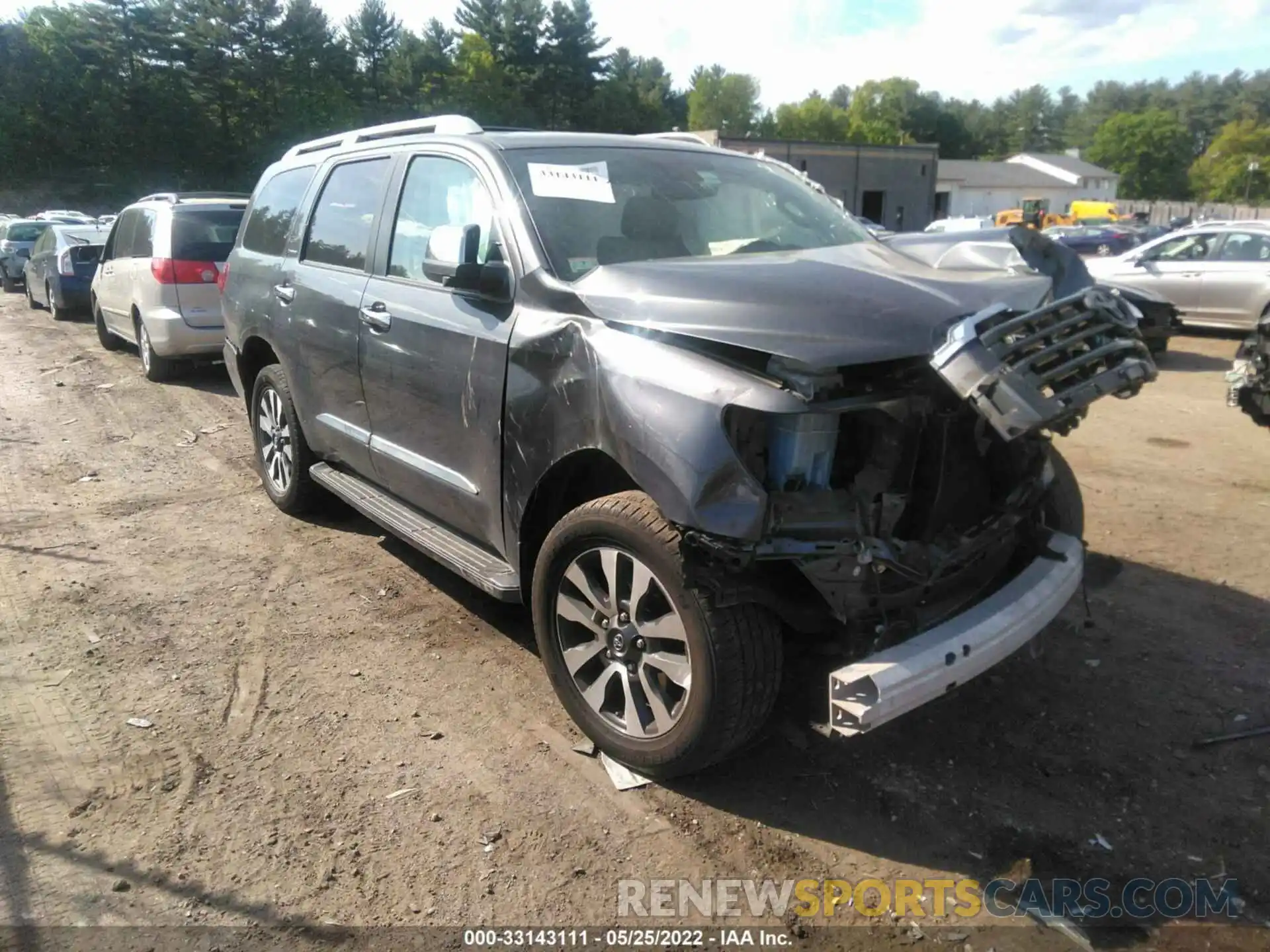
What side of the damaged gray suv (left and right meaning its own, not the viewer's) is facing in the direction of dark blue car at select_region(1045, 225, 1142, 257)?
left

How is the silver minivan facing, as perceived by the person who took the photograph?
facing away from the viewer and to the left of the viewer

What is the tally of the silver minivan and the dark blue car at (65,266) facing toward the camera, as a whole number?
0

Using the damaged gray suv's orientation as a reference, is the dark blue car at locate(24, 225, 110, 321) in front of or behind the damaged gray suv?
behind

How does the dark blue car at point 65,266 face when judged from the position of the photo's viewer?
facing away from the viewer and to the left of the viewer
